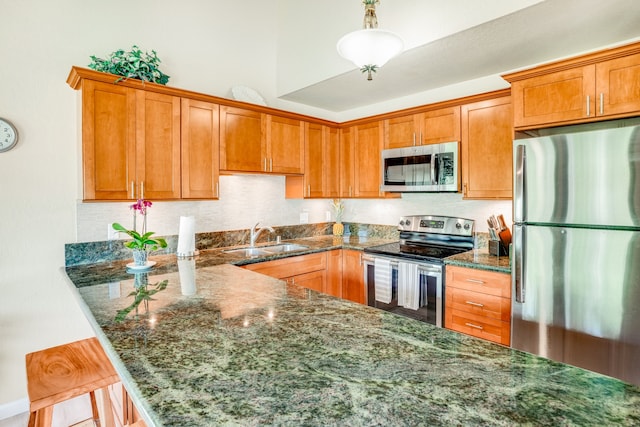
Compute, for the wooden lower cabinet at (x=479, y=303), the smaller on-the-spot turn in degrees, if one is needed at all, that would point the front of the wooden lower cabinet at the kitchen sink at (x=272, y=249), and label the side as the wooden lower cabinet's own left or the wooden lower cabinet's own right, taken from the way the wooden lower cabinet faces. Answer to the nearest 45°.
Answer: approximately 45° to the wooden lower cabinet's own right

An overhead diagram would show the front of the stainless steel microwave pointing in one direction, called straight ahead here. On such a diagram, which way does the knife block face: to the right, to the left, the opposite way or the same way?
the same way

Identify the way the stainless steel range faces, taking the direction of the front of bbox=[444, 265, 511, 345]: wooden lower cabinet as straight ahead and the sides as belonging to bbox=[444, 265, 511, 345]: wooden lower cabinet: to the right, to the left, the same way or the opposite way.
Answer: the same way

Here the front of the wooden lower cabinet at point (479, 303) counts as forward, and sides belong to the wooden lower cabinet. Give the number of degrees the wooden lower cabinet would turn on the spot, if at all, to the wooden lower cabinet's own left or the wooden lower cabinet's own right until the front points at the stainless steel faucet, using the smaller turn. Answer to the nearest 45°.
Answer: approximately 45° to the wooden lower cabinet's own right

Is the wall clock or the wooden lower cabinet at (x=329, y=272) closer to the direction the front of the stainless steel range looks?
the wall clock

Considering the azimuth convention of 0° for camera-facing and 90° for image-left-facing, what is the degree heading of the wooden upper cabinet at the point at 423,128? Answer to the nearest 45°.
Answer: approximately 45°

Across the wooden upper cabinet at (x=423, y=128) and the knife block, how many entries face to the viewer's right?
0

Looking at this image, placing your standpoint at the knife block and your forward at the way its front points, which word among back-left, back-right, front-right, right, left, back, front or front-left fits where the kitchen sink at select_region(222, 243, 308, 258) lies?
front-right

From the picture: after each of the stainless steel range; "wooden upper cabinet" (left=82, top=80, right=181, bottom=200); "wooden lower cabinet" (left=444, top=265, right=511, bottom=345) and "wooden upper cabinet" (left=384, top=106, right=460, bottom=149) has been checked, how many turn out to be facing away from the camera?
0

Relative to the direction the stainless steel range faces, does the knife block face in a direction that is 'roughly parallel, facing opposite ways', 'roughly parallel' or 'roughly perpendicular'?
roughly parallel

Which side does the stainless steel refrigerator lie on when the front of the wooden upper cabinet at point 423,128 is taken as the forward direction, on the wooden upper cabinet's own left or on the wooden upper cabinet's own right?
on the wooden upper cabinet's own left

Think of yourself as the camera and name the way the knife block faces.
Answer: facing the viewer and to the left of the viewer
